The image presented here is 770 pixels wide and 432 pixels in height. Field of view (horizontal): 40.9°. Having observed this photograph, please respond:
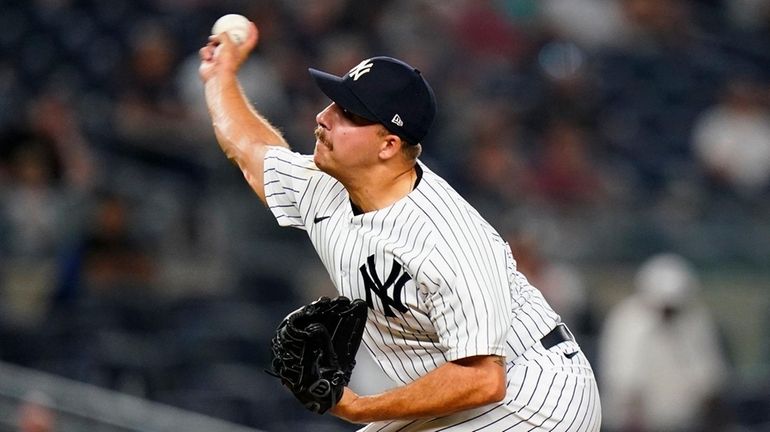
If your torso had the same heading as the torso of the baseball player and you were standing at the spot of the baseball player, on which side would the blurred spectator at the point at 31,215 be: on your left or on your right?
on your right

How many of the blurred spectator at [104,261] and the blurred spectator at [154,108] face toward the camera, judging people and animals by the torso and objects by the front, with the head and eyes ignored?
2

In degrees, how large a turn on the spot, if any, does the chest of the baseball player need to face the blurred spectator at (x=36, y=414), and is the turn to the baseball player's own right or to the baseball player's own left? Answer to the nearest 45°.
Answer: approximately 90° to the baseball player's own right

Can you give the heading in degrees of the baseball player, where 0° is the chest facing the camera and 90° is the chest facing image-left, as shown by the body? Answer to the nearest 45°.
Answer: approximately 45°

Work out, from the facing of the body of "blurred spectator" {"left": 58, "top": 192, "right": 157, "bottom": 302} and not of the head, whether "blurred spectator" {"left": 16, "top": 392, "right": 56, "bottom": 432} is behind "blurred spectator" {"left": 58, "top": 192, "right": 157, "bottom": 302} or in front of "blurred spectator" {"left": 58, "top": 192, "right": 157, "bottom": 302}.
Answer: in front

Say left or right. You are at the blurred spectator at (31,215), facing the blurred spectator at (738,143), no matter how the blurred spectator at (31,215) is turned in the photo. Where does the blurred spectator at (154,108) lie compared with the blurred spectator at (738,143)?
left

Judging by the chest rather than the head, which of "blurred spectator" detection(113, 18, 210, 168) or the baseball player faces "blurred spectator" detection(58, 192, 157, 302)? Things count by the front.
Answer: "blurred spectator" detection(113, 18, 210, 168)

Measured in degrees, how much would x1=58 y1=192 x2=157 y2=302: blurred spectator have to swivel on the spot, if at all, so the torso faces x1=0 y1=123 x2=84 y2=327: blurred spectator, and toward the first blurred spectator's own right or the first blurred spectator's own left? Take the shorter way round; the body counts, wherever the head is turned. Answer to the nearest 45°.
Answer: approximately 135° to the first blurred spectator's own right

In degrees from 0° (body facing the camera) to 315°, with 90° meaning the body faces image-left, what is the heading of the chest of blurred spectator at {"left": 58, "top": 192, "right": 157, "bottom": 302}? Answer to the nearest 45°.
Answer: approximately 0°

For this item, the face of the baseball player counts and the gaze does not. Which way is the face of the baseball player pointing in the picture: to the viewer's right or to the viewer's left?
to the viewer's left

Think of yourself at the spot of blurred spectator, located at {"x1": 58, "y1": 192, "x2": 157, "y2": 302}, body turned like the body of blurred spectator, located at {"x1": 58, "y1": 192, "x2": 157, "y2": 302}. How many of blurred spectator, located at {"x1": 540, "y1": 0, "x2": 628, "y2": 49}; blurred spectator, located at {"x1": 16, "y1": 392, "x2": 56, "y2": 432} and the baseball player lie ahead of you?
2

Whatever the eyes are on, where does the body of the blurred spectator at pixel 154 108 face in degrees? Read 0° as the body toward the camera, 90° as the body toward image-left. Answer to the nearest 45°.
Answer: approximately 0°

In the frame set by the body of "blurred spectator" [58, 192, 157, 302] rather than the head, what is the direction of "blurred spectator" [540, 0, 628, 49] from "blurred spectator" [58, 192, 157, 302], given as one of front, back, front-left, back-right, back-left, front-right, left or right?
back-left
